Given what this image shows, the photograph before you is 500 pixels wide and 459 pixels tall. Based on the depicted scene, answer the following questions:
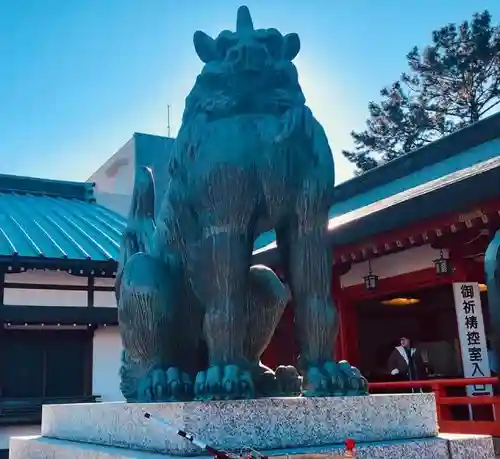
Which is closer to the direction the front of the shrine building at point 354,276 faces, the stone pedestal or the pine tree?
the stone pedestal

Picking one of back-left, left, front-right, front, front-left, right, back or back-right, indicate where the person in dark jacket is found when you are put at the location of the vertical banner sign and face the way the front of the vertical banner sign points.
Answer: back-right

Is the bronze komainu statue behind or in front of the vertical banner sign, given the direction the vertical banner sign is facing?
in front

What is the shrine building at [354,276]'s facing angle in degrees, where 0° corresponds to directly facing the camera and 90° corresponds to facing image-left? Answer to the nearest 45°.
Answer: approximately 45°

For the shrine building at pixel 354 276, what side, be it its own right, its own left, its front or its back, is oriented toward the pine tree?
back

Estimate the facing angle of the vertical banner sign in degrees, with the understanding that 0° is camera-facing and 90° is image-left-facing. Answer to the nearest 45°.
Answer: approximately 0°
